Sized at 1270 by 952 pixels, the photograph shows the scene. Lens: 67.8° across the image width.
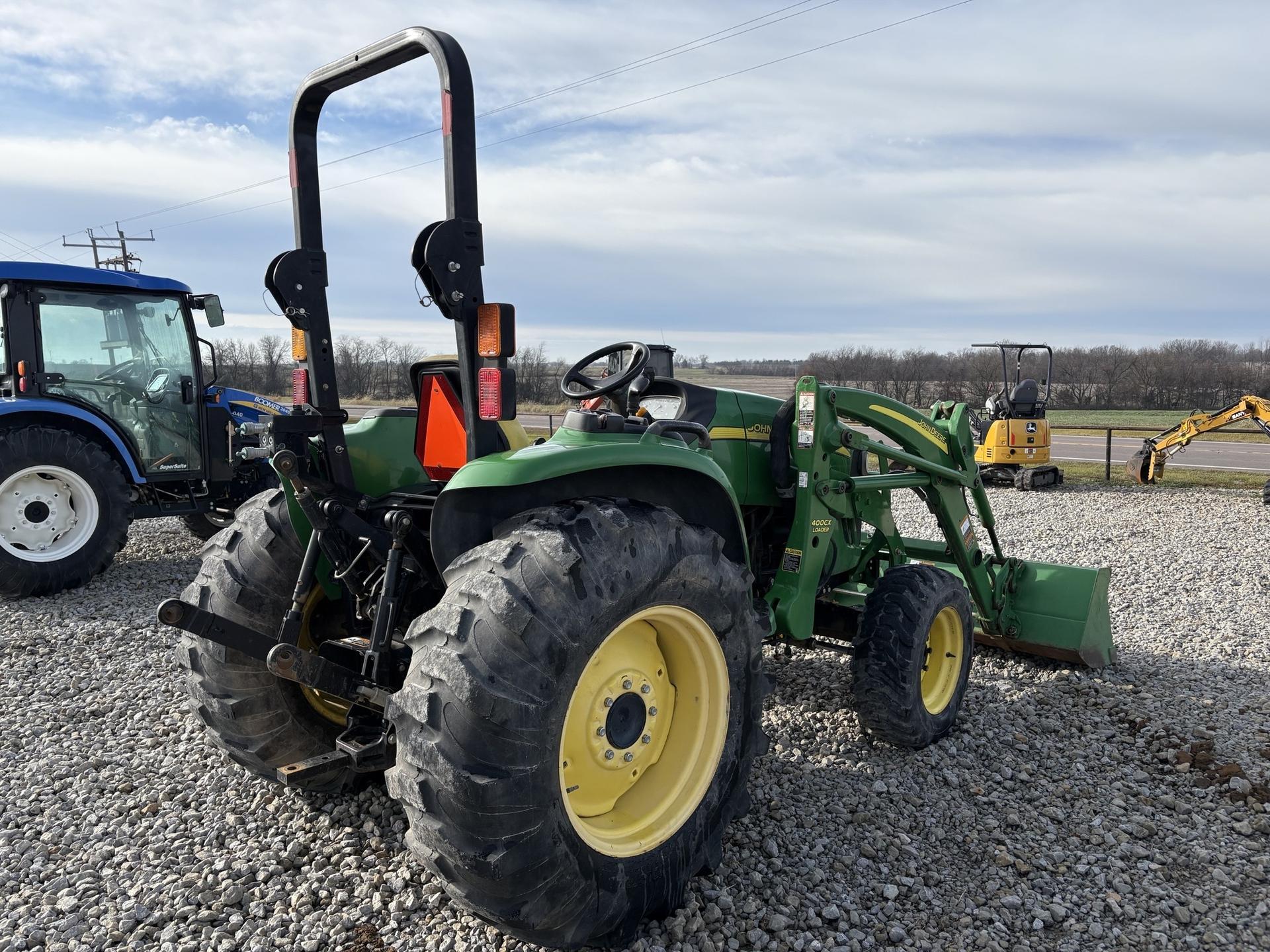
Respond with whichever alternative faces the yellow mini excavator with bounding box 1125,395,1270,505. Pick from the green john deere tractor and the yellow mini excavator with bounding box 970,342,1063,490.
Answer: the green john deere tractor

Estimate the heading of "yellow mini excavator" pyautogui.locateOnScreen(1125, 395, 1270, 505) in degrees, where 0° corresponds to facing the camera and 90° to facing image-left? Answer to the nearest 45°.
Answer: approximately 90°

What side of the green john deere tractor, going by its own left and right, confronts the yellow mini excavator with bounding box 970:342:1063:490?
front

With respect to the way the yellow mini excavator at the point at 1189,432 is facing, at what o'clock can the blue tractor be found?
The blue tractor is roughly at 10 o'clock from the yellow mini excavator.

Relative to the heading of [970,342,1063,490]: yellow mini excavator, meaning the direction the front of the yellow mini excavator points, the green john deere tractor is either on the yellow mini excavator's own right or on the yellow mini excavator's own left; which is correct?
on the yellow mini excavator's own left

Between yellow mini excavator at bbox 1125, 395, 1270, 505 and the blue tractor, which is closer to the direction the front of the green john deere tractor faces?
the yellow mini excavator

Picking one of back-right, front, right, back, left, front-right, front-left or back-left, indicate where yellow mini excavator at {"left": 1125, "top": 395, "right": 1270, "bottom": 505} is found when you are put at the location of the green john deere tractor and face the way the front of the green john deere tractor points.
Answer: front

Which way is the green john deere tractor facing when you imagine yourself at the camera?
facing away from the viewer and to the right of the viewer

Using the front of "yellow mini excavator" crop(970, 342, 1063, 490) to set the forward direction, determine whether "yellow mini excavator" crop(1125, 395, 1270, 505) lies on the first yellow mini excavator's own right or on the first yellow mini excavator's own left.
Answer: on the first yellow mini excavator's own right

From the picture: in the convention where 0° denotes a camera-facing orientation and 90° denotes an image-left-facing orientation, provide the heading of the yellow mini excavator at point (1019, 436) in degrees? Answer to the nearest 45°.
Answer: approximately 135°

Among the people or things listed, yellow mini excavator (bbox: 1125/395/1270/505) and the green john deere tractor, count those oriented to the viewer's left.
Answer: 1

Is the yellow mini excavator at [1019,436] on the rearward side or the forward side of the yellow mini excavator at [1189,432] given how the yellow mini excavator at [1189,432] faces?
on the forward side
